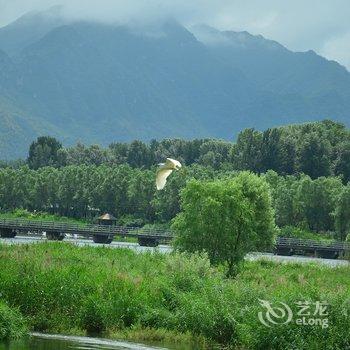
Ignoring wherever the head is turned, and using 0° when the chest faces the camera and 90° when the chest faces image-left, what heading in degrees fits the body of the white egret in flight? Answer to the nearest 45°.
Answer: approximately 270°
